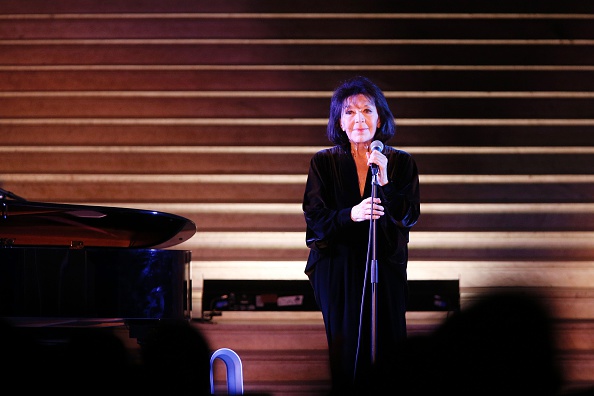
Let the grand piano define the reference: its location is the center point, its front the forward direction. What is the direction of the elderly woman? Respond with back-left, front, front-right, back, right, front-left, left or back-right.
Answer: back-left

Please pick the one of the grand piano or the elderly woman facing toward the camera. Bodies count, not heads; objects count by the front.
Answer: the elderly woman

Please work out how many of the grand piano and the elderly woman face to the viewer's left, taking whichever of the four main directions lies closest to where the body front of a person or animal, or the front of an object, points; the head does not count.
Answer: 1

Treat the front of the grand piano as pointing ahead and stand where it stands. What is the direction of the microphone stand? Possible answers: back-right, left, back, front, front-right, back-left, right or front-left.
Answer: back-left

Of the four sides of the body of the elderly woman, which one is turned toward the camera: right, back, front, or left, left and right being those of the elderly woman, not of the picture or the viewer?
front

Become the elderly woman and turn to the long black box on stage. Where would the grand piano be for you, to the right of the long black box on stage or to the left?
left

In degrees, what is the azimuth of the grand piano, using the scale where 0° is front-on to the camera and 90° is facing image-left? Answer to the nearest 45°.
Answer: approximately 90°

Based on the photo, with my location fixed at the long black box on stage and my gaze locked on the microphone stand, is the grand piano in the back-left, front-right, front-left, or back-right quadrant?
front-right

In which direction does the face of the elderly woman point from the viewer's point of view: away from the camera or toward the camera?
toward the camera
